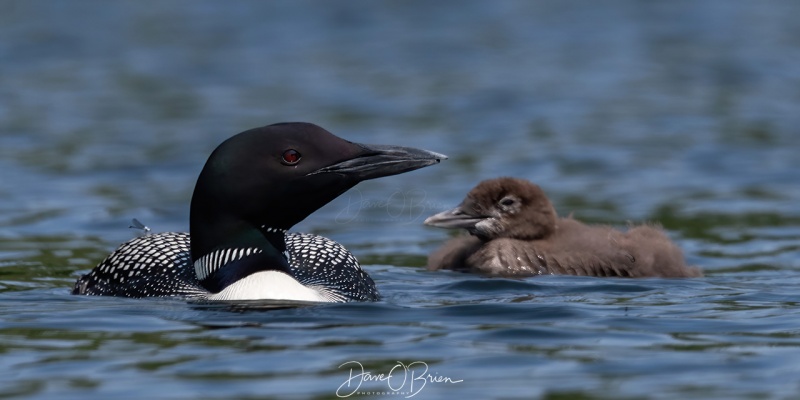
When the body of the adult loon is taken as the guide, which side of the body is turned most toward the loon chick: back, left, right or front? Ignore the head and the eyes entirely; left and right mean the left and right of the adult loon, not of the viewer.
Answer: left

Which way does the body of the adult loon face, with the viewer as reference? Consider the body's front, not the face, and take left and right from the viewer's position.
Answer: facing the viewer and to the right of the viewer
